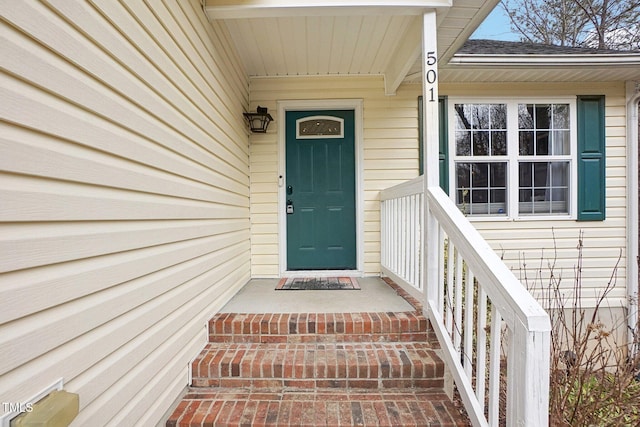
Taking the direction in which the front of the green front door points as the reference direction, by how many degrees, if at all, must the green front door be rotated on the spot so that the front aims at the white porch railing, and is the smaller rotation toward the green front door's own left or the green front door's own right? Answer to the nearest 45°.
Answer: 0° — it already faces it

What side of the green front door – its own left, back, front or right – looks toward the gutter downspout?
left

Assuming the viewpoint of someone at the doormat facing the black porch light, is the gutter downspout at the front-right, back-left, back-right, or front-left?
back-right

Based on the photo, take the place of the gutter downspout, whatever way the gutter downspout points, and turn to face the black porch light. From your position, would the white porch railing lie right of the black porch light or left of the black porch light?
left

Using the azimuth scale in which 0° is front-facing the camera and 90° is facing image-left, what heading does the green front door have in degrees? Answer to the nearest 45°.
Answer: approximately 0°

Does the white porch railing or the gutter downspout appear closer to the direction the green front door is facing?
the white porch railing

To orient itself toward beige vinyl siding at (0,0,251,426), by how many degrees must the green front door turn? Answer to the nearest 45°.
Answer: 0° — it already faces it
